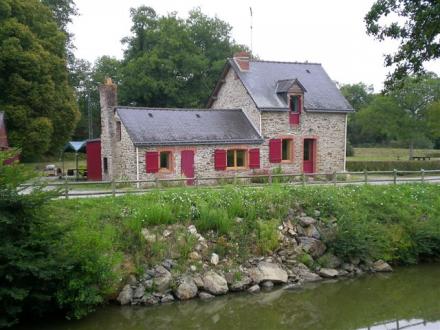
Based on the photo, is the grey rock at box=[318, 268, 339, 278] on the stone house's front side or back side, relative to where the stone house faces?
on the front side

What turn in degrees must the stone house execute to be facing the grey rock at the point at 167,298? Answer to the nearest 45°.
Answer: approximately 45° to its right

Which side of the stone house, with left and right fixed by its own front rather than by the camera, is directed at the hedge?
left

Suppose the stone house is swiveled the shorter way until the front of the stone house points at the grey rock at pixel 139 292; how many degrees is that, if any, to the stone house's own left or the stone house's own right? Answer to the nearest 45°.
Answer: approximately 45° to the stone house's own right

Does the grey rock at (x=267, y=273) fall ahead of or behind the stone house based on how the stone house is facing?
ahead

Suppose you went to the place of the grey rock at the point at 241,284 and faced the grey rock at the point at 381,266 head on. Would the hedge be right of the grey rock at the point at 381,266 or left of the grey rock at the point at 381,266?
left

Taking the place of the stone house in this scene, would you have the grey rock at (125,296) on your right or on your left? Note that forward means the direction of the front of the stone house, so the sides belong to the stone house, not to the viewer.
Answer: on your right

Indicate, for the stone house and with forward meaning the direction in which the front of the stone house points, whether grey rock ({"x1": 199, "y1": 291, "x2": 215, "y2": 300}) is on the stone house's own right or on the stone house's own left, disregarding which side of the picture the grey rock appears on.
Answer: on the stone house's own right

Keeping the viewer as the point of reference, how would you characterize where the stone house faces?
facing the viewer and to the right of the viewer

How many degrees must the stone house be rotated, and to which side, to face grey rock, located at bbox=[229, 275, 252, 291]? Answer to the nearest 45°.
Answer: approximately 45° to its right

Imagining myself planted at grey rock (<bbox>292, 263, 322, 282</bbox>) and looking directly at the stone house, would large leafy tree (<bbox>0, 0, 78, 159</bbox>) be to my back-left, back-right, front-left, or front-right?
front-left
